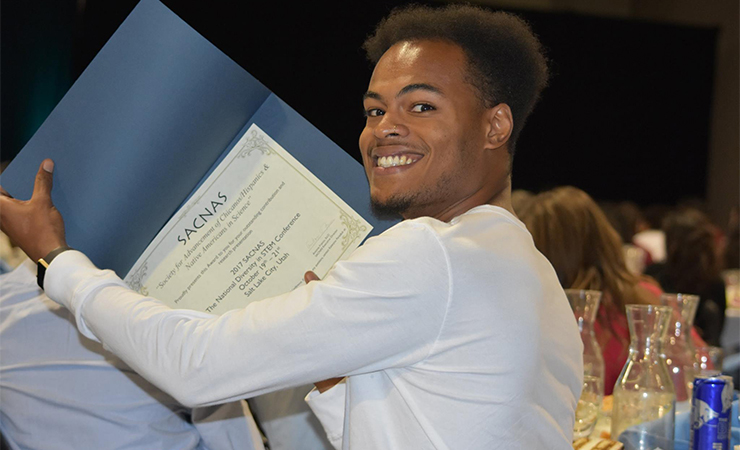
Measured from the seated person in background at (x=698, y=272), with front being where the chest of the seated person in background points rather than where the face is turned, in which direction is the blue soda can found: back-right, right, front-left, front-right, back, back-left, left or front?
back

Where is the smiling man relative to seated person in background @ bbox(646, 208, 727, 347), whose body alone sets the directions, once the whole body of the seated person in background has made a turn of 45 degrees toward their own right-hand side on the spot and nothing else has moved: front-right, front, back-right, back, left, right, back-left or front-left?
back-right

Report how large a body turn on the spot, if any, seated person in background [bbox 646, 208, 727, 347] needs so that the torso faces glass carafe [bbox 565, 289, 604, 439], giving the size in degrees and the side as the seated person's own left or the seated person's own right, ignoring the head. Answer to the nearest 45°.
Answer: approximately 180°

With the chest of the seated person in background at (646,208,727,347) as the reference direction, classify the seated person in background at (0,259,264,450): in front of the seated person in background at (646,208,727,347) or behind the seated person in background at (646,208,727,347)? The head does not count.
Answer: behind

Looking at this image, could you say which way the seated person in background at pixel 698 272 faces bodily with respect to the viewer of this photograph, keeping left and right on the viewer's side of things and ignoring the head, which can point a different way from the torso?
facing away from the viewer

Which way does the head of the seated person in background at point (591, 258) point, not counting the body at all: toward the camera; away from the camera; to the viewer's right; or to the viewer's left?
away from the camera

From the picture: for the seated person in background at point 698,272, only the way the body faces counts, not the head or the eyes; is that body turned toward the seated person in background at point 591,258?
no

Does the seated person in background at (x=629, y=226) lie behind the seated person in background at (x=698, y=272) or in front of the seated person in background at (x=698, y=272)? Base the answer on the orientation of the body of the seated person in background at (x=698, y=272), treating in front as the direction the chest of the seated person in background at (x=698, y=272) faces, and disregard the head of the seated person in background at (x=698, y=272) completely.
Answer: in front
